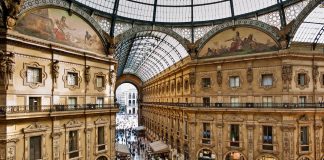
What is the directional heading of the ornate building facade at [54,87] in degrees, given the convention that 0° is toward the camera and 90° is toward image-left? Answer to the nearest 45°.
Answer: approximately 315°
